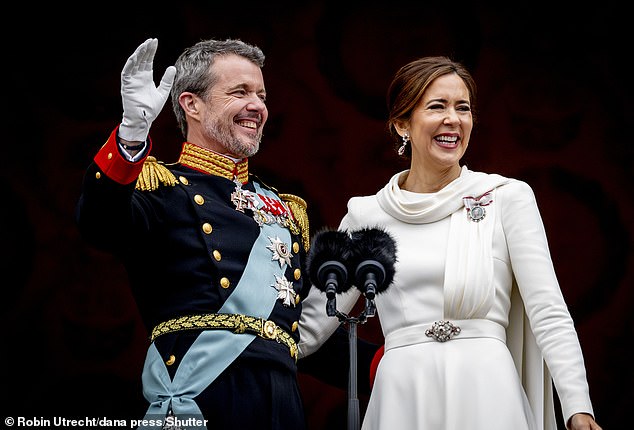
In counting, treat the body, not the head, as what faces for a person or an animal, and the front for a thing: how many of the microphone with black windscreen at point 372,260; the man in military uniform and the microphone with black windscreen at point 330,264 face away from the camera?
2

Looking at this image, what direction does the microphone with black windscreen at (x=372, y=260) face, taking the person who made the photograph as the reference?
facing away from the viewer

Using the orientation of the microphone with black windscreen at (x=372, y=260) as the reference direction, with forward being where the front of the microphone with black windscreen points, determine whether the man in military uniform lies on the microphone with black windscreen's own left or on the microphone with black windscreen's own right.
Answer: on the microphone with black windscreen's own left

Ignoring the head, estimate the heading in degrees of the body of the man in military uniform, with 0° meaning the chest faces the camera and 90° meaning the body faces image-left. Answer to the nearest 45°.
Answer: approximately 315°

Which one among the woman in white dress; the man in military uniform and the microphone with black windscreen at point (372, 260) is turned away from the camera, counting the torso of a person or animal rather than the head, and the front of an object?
the microphone with black windscreen

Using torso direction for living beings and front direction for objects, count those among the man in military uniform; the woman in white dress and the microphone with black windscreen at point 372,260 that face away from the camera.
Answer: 1

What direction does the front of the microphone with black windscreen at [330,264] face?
away from the camera

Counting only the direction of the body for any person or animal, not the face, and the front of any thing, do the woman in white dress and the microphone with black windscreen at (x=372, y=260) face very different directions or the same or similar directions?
very different directions

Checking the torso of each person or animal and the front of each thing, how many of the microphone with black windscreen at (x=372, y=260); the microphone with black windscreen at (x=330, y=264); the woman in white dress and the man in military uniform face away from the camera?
2
